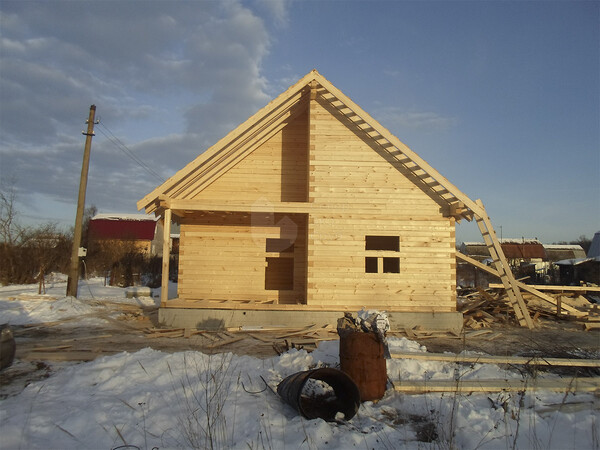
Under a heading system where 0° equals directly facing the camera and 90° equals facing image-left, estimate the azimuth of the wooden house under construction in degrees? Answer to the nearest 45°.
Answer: approximately 0°

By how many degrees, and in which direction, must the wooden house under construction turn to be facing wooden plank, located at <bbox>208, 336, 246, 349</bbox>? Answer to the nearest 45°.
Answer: approximately 45° to its right

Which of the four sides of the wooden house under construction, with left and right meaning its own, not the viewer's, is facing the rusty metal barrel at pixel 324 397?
front

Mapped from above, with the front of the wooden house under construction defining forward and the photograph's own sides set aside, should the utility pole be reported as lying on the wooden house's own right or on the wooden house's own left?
on the wooden house's own right

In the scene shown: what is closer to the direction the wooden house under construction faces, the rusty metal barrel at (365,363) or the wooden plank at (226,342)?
the rusty metal barrel

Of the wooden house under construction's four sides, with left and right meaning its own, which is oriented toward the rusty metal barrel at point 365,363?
front

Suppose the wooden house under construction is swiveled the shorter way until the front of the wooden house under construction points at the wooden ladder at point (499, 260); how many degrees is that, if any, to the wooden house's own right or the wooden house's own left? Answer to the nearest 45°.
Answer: approximately 90° to the wooden house's own left

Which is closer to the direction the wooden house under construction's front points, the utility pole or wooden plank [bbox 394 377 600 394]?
the wooden plank

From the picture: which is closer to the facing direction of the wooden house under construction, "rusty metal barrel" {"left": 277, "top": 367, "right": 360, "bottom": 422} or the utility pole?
the rusty metal barrel

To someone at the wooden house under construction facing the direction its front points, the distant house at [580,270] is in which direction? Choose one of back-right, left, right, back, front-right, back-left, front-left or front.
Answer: back-left

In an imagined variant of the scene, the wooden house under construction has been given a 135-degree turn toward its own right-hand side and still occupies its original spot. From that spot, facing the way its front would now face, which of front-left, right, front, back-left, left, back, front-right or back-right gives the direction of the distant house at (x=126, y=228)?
front
